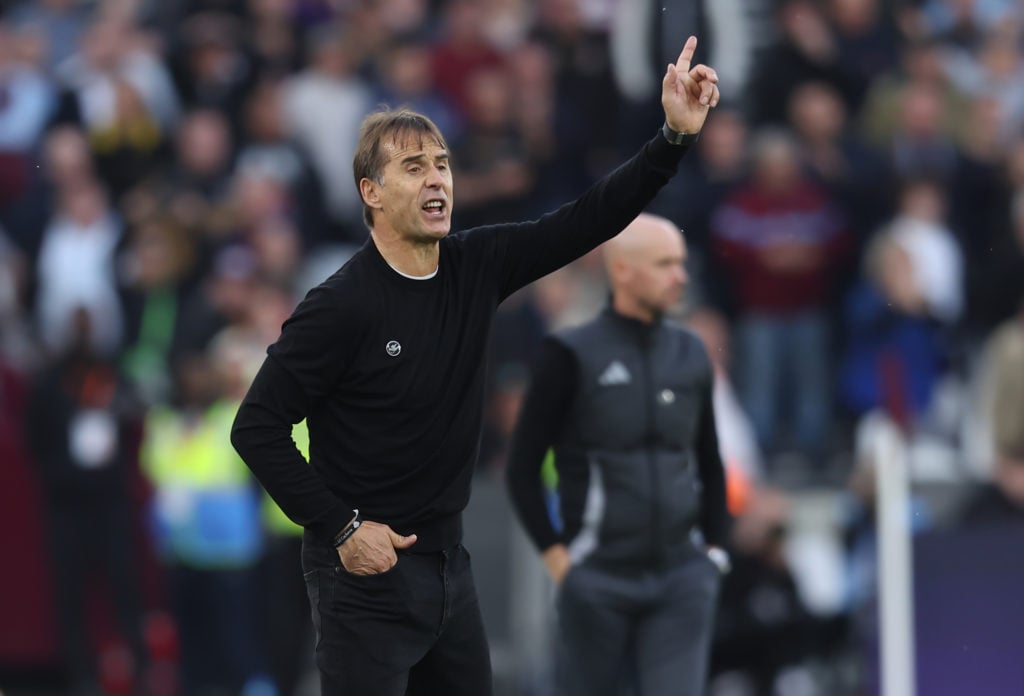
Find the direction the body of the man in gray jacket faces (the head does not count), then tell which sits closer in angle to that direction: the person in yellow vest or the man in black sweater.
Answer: the man in black sweater

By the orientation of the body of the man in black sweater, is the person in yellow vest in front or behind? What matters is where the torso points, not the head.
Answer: behind

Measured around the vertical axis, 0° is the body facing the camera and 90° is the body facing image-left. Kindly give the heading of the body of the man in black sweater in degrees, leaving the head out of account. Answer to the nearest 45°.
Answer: approximately 315°

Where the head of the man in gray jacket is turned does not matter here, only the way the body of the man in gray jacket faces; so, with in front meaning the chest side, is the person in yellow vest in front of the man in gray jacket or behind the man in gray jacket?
behind

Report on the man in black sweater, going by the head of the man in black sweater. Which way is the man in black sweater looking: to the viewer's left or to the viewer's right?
to the viewer's right

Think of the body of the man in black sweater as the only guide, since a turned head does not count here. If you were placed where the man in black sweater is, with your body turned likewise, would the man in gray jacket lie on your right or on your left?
on your left
